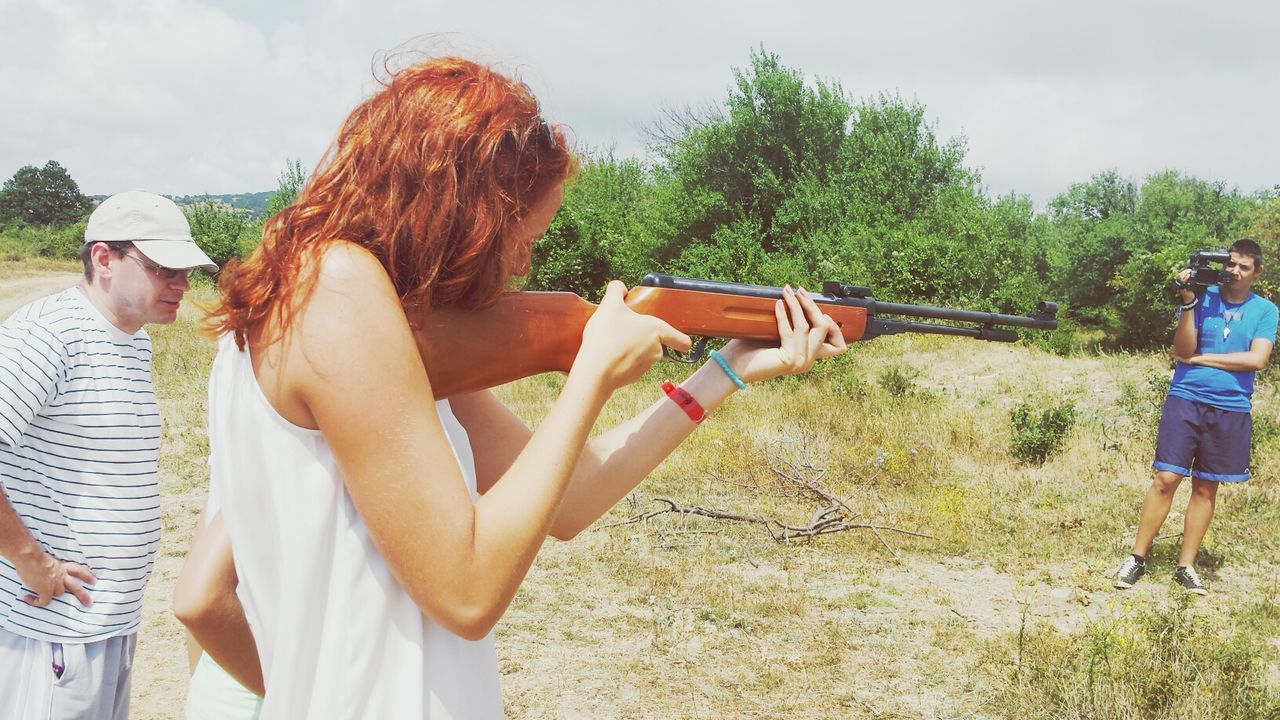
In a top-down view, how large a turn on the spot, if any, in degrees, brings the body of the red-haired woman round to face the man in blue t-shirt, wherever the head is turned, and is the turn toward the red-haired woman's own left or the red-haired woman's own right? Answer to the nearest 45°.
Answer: approximately 45° to the red-haired woman's own left

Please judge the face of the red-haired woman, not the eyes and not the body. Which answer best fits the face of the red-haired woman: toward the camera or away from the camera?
away from the camera

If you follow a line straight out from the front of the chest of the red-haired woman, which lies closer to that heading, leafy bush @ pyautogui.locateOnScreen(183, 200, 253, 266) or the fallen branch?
the fallen branch

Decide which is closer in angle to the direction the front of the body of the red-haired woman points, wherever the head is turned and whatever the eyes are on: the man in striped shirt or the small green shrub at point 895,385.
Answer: the small green shrub

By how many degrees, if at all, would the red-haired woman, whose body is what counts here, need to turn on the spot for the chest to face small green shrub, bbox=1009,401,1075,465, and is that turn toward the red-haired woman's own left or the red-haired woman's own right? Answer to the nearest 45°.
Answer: approximately 45° to the red-haired woman's own left

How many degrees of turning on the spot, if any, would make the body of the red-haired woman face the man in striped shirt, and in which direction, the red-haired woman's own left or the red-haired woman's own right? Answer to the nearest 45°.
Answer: approximately 135° to the red-haired woman's own left

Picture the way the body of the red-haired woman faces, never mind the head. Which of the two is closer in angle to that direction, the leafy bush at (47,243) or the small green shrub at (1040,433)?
the small green shrub

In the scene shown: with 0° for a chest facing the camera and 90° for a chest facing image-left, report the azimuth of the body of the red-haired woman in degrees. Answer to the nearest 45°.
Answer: approximately 270°

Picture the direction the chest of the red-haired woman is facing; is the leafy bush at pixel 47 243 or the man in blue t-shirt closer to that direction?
the man in blue t-shirt

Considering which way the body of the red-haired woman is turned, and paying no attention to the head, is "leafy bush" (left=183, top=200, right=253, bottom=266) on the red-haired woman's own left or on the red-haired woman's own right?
on the red-haired woman's own left

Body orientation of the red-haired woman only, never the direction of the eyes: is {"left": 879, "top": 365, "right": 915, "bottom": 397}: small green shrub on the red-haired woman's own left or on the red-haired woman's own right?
on the red-haired woman's own left
